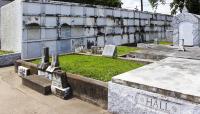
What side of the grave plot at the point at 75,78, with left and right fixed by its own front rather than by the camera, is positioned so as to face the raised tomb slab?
left

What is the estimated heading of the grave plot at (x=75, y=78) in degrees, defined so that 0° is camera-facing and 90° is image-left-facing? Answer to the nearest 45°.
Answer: approximately 45°

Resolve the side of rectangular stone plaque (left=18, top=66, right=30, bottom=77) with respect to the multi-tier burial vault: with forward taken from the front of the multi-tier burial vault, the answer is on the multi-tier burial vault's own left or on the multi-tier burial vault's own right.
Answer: on the multi-tier burial vault's own right

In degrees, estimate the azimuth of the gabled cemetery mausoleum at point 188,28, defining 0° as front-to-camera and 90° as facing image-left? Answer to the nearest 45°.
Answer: approximately 0°

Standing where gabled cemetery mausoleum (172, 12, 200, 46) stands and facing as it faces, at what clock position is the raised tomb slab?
The raised tomb slab is roughly at 12 o'clock from the gabled cemetery mausoleum.
